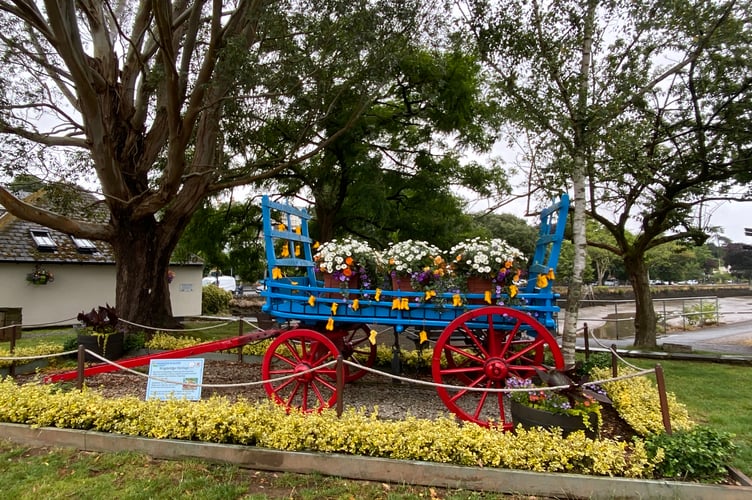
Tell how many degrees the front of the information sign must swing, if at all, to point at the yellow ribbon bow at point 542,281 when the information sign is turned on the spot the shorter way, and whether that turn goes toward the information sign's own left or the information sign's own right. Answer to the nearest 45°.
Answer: approximately 45° to the information sign's own left

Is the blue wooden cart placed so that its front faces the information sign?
yes

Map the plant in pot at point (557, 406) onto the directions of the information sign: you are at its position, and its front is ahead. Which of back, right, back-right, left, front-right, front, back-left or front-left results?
front-left

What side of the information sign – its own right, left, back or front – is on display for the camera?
front

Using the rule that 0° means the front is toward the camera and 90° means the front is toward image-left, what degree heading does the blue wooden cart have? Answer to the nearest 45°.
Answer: approximately 90°

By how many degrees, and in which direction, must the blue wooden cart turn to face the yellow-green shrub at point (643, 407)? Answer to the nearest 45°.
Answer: approximately 180°

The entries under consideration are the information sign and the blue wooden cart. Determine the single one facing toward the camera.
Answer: the information sign

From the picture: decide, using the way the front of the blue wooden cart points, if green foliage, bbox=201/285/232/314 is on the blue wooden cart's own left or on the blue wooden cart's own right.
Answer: on the blue wooden cart's own right

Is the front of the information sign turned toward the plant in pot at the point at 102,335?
no

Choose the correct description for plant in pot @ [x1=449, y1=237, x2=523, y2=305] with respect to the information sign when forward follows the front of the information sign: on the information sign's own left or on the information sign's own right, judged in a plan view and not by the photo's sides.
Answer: on the information sign's own left

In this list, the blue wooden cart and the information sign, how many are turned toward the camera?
1

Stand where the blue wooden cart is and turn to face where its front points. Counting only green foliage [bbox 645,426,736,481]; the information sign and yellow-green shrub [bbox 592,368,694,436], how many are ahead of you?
1

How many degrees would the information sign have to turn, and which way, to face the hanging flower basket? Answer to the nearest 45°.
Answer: approximately 180°

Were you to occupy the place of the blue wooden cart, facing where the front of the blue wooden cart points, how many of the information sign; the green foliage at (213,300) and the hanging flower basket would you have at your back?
0

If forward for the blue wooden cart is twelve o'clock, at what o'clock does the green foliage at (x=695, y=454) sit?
The green foliage is roughly at 7 o'clock from the blue wooden cart.
